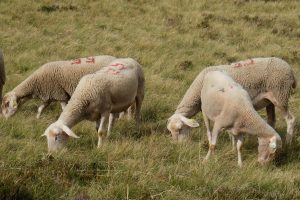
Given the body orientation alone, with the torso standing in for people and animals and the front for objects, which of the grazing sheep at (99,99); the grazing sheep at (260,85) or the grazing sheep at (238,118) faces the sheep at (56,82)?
the grazing sheep at (260,85)

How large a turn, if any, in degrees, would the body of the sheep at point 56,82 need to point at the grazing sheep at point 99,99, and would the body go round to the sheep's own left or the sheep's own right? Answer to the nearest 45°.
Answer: approximately 90° to the sheep's own left

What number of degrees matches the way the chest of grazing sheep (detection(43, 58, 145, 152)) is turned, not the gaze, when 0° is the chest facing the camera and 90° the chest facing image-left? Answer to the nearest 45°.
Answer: approximately 45°

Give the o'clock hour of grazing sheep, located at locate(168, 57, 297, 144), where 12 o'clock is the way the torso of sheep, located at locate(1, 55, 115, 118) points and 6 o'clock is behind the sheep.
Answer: The grazing sheep is roughly at 7 o'clock from the sheep.

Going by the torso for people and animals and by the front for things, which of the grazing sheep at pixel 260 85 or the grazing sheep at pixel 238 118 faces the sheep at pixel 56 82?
the grazing sheep at pixel 260 85

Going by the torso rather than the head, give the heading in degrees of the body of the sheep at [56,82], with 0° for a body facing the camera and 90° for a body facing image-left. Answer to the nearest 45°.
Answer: approximately 90°

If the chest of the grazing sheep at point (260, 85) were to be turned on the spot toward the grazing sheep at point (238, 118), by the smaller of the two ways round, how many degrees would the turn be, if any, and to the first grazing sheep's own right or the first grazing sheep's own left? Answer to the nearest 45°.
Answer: approximately 90° to the first grazing sheep's own left

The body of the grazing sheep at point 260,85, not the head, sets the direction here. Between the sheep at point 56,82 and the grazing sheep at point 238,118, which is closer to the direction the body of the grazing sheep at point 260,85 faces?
the sheep

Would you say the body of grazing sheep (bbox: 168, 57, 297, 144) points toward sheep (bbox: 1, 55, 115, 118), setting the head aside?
yes

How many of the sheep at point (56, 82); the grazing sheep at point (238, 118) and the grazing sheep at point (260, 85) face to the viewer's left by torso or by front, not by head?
2

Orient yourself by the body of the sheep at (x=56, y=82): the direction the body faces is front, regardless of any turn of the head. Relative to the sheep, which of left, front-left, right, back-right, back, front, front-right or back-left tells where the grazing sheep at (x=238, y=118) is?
back-left

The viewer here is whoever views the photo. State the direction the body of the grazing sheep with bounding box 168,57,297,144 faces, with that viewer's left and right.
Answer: facing to the left of the viewer

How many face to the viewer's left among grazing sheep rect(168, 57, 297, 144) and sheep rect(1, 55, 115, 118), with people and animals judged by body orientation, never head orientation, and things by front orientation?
2
